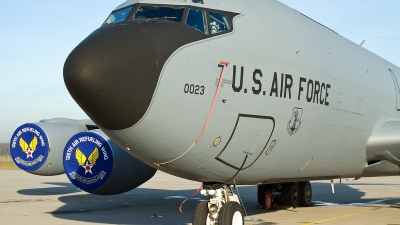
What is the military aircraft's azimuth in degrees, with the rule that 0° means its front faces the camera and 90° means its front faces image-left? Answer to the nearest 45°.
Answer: approximately 45°

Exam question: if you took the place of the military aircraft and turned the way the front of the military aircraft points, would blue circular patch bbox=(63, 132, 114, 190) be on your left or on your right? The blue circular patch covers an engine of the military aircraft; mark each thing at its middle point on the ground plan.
on your right
